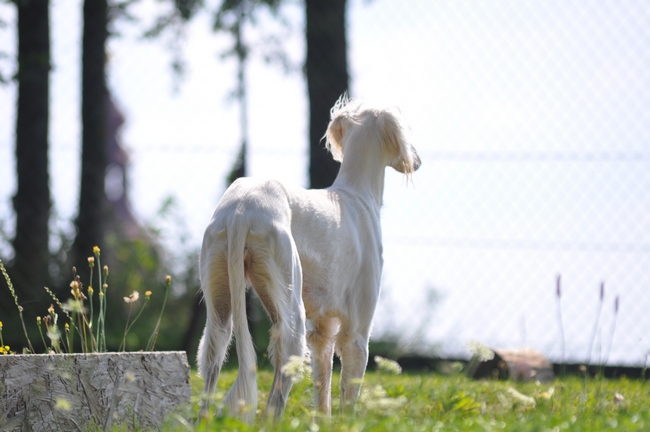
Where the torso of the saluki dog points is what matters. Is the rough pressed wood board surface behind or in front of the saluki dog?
behind

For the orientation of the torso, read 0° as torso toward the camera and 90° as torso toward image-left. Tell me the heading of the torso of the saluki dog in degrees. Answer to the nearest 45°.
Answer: approximately 225°

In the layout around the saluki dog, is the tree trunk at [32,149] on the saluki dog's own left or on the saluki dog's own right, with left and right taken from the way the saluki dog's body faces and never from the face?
on the saluki dog's own left

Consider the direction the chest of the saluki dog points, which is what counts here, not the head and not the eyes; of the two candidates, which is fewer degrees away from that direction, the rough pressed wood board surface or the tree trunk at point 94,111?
the tree trunk

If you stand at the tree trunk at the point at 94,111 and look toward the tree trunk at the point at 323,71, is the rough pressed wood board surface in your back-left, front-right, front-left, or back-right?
front-right

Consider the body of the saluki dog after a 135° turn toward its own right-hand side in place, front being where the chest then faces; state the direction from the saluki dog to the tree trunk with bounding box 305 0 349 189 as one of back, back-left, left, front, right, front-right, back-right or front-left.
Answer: back
